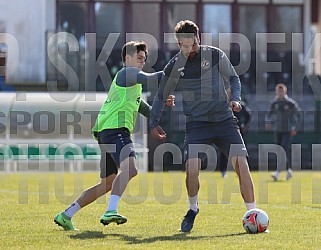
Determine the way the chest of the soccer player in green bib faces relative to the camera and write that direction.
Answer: to the viewer's right

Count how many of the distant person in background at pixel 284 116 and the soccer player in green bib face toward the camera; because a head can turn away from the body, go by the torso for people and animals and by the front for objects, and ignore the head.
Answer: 1

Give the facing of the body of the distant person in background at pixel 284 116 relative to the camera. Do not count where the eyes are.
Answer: toward the camera

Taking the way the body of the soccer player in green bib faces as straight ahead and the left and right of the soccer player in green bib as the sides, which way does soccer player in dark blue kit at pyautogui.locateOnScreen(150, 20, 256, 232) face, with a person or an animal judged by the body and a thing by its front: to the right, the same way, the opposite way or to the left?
to the right

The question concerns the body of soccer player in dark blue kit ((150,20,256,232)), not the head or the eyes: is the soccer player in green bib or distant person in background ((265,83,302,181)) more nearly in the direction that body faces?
the soccer player in green bib

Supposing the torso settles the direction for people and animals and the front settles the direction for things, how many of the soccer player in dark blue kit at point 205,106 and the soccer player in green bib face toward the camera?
1

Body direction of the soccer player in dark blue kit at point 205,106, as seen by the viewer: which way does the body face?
toward the camera

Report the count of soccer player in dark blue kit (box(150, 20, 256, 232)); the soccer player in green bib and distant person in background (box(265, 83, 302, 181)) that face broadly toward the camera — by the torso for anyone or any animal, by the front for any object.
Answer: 2

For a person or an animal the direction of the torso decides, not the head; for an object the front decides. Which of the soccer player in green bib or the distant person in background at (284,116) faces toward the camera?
the distant person in background

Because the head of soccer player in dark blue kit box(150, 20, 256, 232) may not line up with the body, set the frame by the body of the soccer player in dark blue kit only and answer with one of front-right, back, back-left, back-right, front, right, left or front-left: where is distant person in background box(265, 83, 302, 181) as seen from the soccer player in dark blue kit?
back

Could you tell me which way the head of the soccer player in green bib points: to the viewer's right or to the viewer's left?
to the viewer's right

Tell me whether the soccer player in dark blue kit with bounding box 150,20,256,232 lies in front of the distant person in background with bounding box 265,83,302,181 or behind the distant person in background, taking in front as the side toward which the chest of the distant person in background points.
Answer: in front

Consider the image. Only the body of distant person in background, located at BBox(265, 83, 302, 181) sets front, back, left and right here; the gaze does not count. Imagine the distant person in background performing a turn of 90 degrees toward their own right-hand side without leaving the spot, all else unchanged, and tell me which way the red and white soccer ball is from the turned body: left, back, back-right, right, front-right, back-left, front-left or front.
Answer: left
